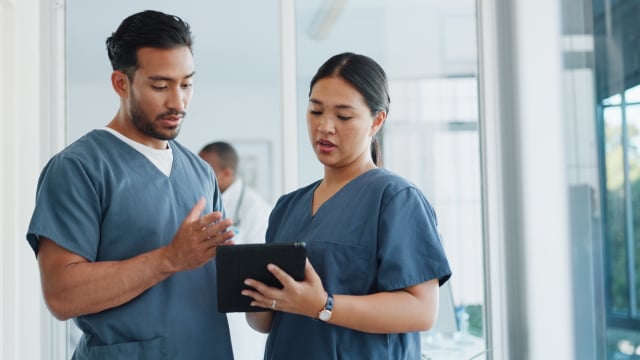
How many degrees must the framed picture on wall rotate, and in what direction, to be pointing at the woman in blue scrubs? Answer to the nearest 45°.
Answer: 0° — it already faces them

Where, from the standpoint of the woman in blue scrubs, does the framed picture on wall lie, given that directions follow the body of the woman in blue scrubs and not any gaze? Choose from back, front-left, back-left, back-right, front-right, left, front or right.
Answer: back-right

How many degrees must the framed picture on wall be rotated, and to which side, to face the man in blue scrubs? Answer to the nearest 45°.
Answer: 0° — it already faces them

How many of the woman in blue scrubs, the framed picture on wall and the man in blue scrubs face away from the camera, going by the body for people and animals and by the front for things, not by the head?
0

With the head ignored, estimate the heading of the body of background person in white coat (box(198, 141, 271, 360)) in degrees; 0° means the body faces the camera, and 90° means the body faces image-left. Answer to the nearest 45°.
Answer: approximately 45°

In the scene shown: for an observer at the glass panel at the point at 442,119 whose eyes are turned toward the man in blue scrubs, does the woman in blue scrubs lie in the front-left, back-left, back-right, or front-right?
front-left

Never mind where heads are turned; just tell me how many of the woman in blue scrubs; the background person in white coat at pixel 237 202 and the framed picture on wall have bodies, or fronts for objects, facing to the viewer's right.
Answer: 0

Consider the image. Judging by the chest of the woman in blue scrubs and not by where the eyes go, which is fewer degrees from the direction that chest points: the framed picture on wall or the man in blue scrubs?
the man in blue scrubs

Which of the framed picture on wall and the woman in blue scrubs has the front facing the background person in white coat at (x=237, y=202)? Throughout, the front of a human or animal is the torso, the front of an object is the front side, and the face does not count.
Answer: the framed picture on wall

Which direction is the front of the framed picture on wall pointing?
toward the camera

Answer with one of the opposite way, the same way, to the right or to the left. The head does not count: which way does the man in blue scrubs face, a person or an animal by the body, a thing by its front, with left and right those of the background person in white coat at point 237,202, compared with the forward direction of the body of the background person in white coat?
to the left

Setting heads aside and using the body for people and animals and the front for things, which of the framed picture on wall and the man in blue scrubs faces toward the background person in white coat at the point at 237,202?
the framed picture on wall

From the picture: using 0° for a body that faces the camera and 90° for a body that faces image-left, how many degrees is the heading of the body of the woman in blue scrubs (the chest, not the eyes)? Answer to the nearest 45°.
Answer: approximately 45°

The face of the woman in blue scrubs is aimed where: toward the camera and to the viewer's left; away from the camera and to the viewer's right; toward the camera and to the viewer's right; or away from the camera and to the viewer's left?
toward the camera and to the viewer's left

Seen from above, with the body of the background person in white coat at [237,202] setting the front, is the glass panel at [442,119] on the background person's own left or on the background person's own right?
on the background person's own left

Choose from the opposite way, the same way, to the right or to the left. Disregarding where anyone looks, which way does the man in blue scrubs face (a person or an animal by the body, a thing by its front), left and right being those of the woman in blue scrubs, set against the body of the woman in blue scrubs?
to the left
